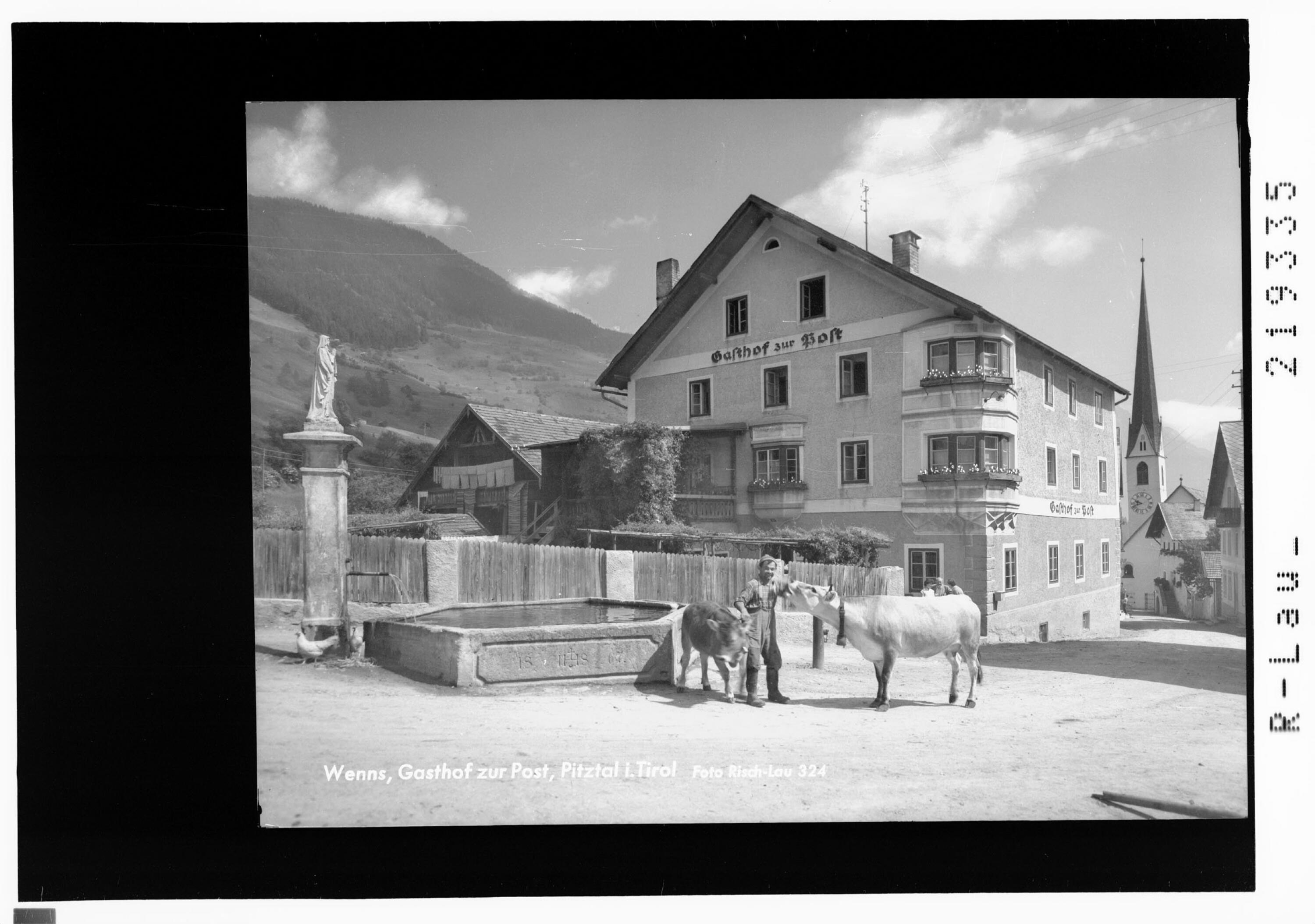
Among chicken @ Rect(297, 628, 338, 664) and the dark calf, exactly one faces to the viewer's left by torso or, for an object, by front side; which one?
the chicken

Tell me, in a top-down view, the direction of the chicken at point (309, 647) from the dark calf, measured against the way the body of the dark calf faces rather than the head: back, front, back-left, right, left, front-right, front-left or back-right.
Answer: back-right

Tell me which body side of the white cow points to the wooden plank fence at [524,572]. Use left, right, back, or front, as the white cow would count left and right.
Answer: front

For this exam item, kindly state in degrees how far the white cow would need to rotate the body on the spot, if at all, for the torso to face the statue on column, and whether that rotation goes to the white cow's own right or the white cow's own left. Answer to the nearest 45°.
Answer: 0° — it already faces it

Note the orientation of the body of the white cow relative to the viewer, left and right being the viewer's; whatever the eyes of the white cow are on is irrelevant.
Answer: facing to the left of the viewer

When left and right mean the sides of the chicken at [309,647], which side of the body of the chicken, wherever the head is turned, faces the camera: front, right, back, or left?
left

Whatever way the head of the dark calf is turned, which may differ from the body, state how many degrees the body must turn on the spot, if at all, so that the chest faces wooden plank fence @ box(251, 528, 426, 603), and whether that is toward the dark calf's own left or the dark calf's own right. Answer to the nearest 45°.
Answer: approximately 135° to the dark calf's own right

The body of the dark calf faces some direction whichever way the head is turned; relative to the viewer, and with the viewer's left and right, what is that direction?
facing the viewer and to the right of the viewer

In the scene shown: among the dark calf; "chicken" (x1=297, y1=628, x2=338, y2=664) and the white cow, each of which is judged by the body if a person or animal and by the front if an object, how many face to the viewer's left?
2
